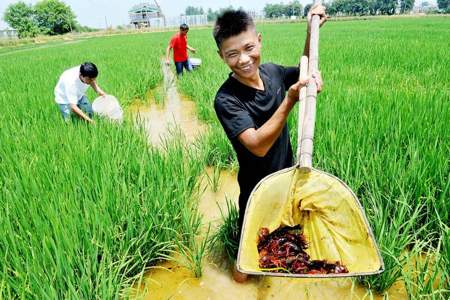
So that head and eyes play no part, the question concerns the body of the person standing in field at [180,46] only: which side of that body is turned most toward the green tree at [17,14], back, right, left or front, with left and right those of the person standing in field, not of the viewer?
back

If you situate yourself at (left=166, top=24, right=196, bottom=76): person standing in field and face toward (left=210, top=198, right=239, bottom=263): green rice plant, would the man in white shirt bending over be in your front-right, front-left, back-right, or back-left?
front-right

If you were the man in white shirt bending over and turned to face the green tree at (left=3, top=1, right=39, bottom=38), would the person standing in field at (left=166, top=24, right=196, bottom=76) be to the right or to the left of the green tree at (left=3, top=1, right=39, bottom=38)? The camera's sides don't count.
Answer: right

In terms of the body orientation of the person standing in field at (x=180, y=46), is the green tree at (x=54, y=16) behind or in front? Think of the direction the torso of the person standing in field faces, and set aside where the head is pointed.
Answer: behind

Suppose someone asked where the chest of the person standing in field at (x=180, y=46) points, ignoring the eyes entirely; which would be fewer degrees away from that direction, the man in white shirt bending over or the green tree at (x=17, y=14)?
the man in white shirt bending over

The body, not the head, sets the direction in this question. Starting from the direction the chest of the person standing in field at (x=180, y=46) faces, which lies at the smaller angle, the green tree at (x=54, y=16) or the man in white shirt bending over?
the man in white shirt bending over

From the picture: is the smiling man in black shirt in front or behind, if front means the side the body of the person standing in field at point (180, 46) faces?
in front

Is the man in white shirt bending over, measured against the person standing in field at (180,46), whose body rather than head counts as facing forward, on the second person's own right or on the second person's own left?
on the second person's own right

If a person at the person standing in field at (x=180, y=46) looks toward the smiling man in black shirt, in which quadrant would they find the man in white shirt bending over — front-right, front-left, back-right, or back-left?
front-right

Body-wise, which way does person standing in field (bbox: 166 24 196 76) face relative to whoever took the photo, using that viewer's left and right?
facing the viewer and to the right of the viewer

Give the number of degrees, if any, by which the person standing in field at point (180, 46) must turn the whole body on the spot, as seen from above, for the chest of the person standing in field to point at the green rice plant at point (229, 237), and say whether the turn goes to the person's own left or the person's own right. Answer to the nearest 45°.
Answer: approximately 45° to the person's own right

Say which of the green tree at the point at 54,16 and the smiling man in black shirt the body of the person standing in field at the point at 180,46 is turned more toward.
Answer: the smiling man in black shirt

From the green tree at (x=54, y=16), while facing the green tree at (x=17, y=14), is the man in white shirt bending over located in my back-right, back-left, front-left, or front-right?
back-left
